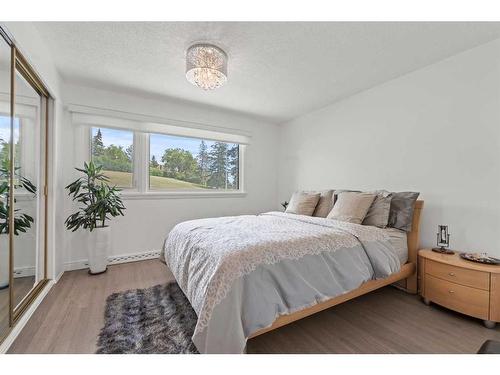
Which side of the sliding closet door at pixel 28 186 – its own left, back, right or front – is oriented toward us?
right

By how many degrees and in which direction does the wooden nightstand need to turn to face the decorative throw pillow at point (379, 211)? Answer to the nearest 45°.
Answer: approximately 45° to its right

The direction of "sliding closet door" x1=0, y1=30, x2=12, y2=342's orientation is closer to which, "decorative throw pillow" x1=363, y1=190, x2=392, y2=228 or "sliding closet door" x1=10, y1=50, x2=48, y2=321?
the decorative throw pillow

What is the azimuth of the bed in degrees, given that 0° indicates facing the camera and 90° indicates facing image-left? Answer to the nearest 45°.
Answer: approximately 45°

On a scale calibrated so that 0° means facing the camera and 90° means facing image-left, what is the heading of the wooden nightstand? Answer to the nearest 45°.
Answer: approximately 45°

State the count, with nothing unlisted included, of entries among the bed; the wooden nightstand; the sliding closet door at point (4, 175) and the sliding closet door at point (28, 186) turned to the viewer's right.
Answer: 2

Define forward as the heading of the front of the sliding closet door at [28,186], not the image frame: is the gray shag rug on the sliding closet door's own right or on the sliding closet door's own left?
on the sliding closet door's own right

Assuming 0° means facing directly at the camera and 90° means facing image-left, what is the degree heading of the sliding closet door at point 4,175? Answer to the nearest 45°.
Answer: approximately 270°

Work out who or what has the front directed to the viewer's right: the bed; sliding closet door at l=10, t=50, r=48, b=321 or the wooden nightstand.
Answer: the sliding closet door

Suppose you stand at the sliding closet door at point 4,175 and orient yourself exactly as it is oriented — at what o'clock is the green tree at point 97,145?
The green tree is roughly at 10 o'clock from the sliding closet door.
